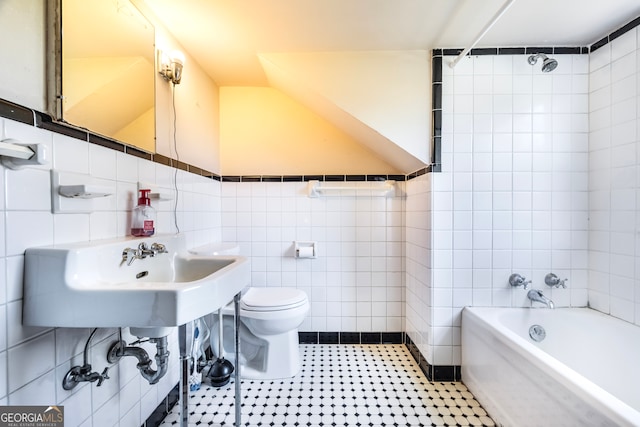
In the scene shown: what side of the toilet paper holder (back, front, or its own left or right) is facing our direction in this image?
front

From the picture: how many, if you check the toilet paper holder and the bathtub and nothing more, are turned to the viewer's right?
0

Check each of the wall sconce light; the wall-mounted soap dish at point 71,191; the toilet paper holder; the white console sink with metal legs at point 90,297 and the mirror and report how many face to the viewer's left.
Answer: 0

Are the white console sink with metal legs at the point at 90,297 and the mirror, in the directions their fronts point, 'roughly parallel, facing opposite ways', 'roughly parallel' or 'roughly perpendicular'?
roughly parallel

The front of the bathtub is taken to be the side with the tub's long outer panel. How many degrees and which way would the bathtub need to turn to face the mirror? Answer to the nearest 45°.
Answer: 0° — it already faces it

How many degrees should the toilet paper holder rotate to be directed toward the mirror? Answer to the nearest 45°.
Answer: approximately 45° to its right

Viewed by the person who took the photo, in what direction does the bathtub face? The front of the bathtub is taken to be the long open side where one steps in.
facing the viewer and to the left of the viewer

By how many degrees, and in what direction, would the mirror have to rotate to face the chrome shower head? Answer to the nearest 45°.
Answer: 0° — it already faces it

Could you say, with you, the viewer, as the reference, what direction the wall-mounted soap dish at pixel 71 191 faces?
facing the viewer and to the right of the viewer

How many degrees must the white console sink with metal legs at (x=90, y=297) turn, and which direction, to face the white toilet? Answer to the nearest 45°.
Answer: approximately 90° to its left

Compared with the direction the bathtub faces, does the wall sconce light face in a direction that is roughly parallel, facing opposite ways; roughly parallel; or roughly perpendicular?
roughly parallel, facing opposite ways

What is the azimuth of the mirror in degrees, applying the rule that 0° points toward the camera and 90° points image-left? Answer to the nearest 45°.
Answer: approximately 315°

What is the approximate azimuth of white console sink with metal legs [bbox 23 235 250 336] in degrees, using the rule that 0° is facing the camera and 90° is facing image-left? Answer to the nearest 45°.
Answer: approximately 315°
